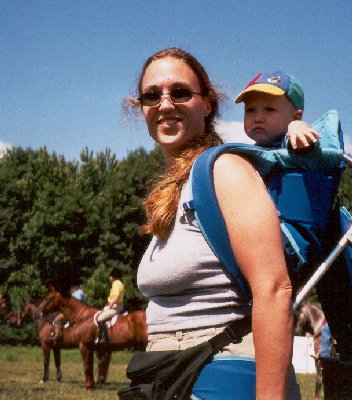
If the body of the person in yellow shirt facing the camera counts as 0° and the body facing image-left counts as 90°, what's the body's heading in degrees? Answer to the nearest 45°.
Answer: approximately 90°

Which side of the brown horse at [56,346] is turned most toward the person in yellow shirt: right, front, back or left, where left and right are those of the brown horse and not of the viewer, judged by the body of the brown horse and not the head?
back

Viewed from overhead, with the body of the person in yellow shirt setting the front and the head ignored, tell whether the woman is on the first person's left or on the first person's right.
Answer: on the first person's left

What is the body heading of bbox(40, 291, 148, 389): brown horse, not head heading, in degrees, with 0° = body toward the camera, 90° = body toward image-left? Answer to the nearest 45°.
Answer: approximately 90°

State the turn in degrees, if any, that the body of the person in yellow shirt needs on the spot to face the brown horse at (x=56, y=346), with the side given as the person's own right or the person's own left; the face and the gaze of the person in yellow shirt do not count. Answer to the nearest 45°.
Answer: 0° — they already face it

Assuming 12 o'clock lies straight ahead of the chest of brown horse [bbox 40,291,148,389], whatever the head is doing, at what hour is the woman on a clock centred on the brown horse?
The woman is roughly at 9 o'clock from the brown horse.

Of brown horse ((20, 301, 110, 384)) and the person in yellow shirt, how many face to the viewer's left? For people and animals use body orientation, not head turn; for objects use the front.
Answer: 2

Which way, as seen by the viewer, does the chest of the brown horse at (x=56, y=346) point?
to the viewer's left

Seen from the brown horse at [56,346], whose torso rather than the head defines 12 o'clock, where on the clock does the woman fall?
The woman is roughly at 9 o'clock from the brown horse.
